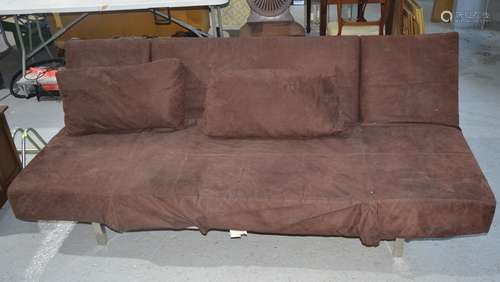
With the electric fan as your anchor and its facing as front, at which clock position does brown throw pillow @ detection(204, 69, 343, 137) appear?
The brown throw pillow is roughly at 12 o'clock from the electric fan.

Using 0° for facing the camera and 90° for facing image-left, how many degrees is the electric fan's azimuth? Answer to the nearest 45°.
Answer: approximately 0°

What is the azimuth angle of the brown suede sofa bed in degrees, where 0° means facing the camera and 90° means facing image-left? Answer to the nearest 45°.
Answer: approximately 0°

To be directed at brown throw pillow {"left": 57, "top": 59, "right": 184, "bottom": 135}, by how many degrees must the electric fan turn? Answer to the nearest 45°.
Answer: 0° — it already faces it

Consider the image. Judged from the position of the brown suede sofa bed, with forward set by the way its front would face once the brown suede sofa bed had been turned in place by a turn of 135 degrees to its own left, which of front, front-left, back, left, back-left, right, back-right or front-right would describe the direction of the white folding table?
left

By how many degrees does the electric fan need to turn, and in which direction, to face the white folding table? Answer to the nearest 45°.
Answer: approximately 45° to its right

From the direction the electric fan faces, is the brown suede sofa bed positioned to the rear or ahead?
ahead

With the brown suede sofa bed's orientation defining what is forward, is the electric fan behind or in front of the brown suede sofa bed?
behind

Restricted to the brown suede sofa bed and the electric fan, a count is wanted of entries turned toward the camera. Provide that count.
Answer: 2
